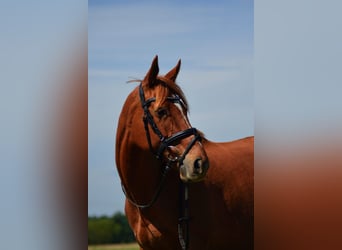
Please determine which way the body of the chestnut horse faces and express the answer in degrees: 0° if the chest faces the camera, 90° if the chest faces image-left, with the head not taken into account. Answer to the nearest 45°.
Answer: approximately 45°
